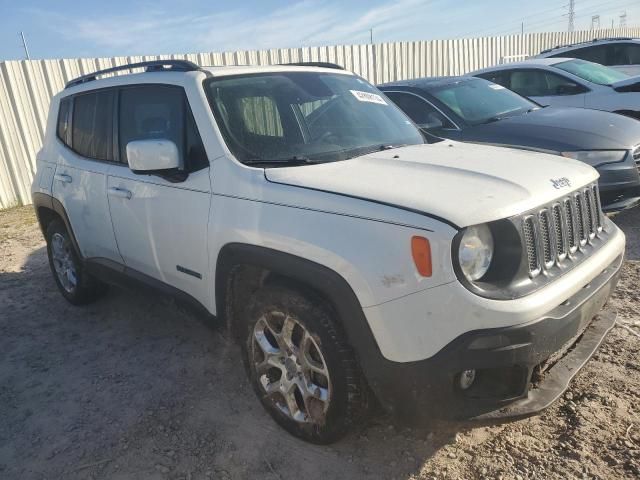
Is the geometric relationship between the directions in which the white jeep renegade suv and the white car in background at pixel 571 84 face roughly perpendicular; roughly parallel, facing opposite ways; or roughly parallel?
roughly parallel

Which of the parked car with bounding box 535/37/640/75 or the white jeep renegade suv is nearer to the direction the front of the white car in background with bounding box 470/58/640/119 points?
the white jeep renegade suv

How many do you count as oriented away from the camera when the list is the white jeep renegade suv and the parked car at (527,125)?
0

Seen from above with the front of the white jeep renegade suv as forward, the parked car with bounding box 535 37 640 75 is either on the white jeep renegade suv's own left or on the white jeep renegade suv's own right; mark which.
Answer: on the white jeep renegade suv's own left

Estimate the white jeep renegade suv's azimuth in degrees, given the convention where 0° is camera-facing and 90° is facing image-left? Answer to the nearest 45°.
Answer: approximately 315°

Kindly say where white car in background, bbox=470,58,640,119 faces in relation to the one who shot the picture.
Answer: facing the viewer and to the right of the viewer

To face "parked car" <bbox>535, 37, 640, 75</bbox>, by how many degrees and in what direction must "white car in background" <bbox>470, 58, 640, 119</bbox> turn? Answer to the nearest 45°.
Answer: approximately 135° to its left

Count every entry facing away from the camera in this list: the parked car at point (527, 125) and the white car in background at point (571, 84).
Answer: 0

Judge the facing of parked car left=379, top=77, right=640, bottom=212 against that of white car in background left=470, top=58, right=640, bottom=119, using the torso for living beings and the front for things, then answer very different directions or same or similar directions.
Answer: same or similar directions

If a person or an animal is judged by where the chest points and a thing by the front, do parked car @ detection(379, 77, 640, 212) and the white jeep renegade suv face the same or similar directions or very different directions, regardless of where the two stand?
same or similar directions
